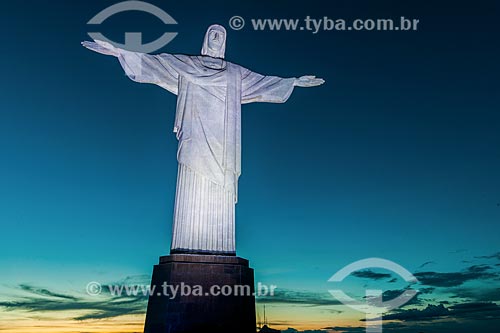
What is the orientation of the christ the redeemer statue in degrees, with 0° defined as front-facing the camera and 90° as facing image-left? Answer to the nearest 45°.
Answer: approximately 0°
